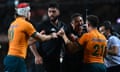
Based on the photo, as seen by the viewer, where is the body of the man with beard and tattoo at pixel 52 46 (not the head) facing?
toward the camera

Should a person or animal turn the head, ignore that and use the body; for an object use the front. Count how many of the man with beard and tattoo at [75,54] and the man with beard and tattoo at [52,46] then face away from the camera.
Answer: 0
